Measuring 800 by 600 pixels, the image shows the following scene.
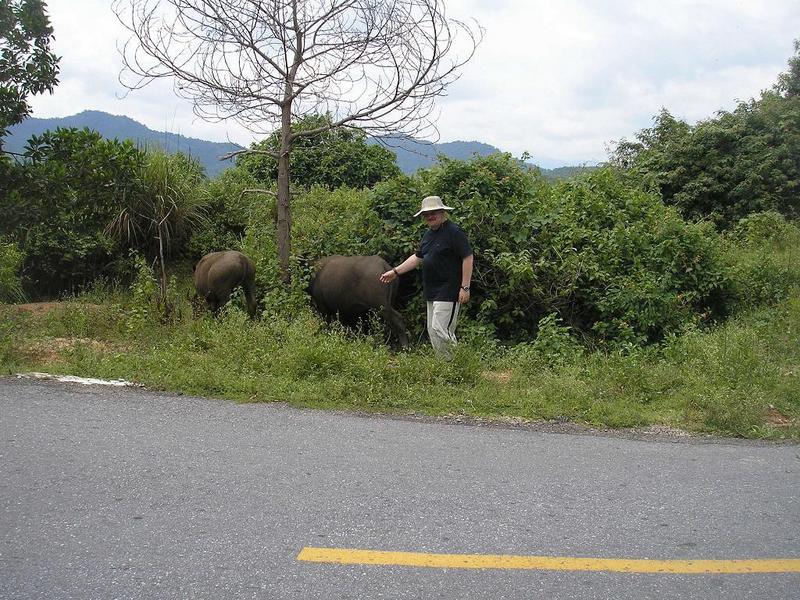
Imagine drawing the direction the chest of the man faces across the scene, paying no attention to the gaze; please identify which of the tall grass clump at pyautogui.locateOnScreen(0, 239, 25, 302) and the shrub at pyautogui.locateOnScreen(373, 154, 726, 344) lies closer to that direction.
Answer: the tall grass clump

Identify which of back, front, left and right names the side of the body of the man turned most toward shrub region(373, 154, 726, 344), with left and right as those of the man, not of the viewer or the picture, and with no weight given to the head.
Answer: back

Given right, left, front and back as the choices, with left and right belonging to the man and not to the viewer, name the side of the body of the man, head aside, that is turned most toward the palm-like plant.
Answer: right

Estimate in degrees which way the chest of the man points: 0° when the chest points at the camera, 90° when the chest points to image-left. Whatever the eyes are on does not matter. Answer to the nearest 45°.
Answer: approximately 45°

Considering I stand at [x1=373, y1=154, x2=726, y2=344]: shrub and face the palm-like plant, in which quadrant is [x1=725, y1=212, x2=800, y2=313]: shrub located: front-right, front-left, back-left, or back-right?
back-right

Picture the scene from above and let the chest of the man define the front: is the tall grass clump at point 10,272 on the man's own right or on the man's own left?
on the man's own right

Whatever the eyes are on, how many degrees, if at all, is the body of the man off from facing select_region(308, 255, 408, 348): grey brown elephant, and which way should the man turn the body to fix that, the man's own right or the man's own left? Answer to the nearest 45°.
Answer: approximately 90° to the man's own right

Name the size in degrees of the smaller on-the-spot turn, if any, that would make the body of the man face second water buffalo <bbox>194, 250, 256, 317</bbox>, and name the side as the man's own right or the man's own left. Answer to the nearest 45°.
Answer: approximately 90° to the man's own right

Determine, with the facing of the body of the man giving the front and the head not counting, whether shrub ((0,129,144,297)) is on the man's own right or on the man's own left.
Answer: on the man's own right
